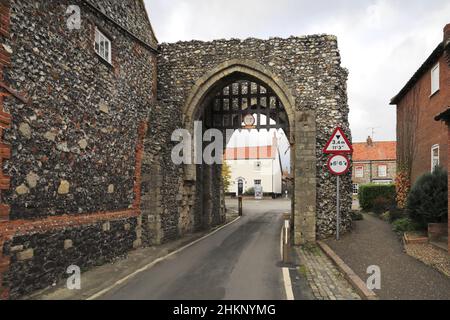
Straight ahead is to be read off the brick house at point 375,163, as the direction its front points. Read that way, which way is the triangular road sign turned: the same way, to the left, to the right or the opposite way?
the same way

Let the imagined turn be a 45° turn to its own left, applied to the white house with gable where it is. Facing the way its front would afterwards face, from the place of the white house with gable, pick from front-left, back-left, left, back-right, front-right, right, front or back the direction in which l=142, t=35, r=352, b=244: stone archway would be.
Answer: front-right

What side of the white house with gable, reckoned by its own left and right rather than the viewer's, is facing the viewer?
front

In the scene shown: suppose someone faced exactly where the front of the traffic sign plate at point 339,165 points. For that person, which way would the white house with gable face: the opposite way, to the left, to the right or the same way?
the same way

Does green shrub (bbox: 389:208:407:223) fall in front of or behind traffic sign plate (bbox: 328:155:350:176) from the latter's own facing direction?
behind

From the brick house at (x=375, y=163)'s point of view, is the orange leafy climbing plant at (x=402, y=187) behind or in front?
in front

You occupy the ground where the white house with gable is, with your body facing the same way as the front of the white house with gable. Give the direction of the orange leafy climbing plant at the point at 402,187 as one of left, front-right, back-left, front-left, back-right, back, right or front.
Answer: front

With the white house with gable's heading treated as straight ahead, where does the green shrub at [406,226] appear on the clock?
The green shrub is roughly at 12 o'clock from the white house with gable.

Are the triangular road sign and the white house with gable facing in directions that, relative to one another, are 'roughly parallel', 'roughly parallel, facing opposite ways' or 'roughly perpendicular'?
roughly parallel

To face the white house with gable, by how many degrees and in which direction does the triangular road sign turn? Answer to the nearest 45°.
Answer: approximately 180°

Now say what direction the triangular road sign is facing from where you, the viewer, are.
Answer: facing the viewer

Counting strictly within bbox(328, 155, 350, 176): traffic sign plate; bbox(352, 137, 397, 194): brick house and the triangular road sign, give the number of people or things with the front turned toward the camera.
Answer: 3

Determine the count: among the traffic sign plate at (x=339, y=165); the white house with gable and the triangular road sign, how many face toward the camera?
3

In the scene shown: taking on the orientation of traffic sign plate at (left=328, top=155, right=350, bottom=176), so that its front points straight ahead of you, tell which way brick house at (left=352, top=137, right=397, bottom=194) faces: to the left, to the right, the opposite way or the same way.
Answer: the same way

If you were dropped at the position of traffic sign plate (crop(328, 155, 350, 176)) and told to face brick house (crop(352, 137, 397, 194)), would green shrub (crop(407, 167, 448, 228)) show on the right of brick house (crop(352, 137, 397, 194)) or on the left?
right
